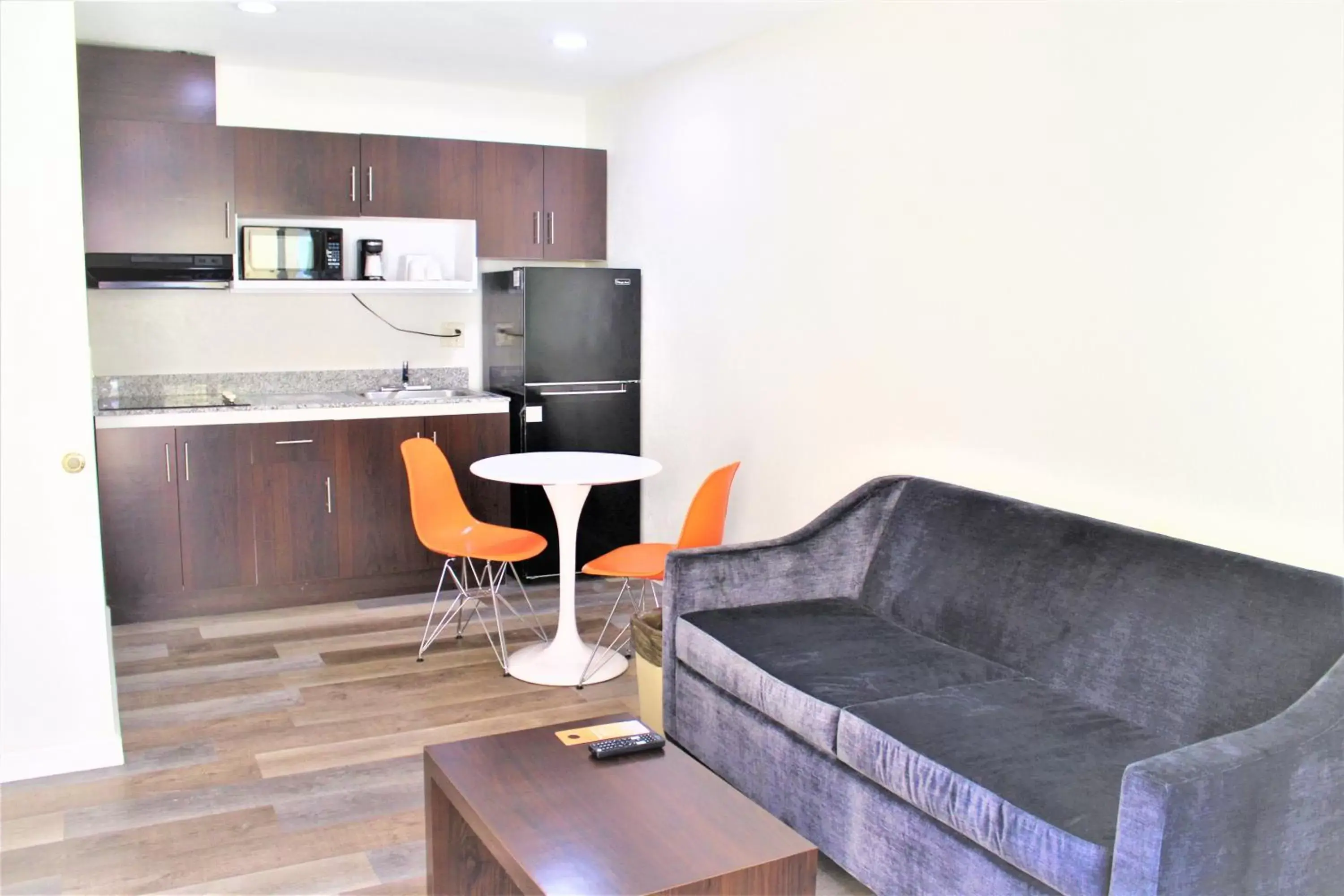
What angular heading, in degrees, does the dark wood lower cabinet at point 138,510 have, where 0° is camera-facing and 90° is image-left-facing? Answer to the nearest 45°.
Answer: approximately 0°

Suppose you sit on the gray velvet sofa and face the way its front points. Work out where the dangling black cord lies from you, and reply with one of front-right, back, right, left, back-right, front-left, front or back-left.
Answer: right

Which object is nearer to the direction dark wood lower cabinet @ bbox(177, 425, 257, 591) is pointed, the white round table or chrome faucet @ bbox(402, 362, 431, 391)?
the white round table

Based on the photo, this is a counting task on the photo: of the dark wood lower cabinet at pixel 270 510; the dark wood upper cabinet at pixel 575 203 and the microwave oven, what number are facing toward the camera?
3

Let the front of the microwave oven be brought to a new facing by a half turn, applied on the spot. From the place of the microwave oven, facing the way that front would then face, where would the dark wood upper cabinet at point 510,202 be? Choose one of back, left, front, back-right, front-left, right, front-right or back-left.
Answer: right

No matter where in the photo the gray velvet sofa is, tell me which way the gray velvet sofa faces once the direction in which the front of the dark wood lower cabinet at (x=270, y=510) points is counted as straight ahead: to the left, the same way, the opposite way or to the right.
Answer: to the right

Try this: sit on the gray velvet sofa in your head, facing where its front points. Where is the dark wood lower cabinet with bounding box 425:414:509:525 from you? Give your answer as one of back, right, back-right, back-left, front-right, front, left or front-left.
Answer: right

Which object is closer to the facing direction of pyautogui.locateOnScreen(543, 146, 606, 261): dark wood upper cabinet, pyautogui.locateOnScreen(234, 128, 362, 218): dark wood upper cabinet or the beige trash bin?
the beige trash bin

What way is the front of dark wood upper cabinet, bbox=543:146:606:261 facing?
toward the camera

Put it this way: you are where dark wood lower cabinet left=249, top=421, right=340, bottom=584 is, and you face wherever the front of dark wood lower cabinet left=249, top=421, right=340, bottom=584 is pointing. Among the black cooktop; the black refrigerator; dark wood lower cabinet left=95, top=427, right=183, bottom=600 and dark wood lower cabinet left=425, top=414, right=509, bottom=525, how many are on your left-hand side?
2

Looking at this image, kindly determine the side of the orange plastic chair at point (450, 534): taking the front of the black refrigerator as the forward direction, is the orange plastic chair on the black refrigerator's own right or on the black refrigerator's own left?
on the black refrigerator's own right

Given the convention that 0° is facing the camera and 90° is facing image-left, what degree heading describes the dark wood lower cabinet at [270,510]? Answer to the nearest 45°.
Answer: approximately 0°

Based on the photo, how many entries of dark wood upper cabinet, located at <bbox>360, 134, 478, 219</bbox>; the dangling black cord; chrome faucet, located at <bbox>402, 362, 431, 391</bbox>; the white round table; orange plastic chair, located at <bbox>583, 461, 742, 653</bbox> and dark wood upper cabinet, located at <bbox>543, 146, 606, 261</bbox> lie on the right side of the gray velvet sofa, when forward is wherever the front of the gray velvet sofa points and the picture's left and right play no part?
6

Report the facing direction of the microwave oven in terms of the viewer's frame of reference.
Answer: facing the viewer

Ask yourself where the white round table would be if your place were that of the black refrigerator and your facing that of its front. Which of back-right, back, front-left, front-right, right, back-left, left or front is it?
front-right

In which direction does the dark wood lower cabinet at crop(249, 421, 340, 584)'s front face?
toward the camera
